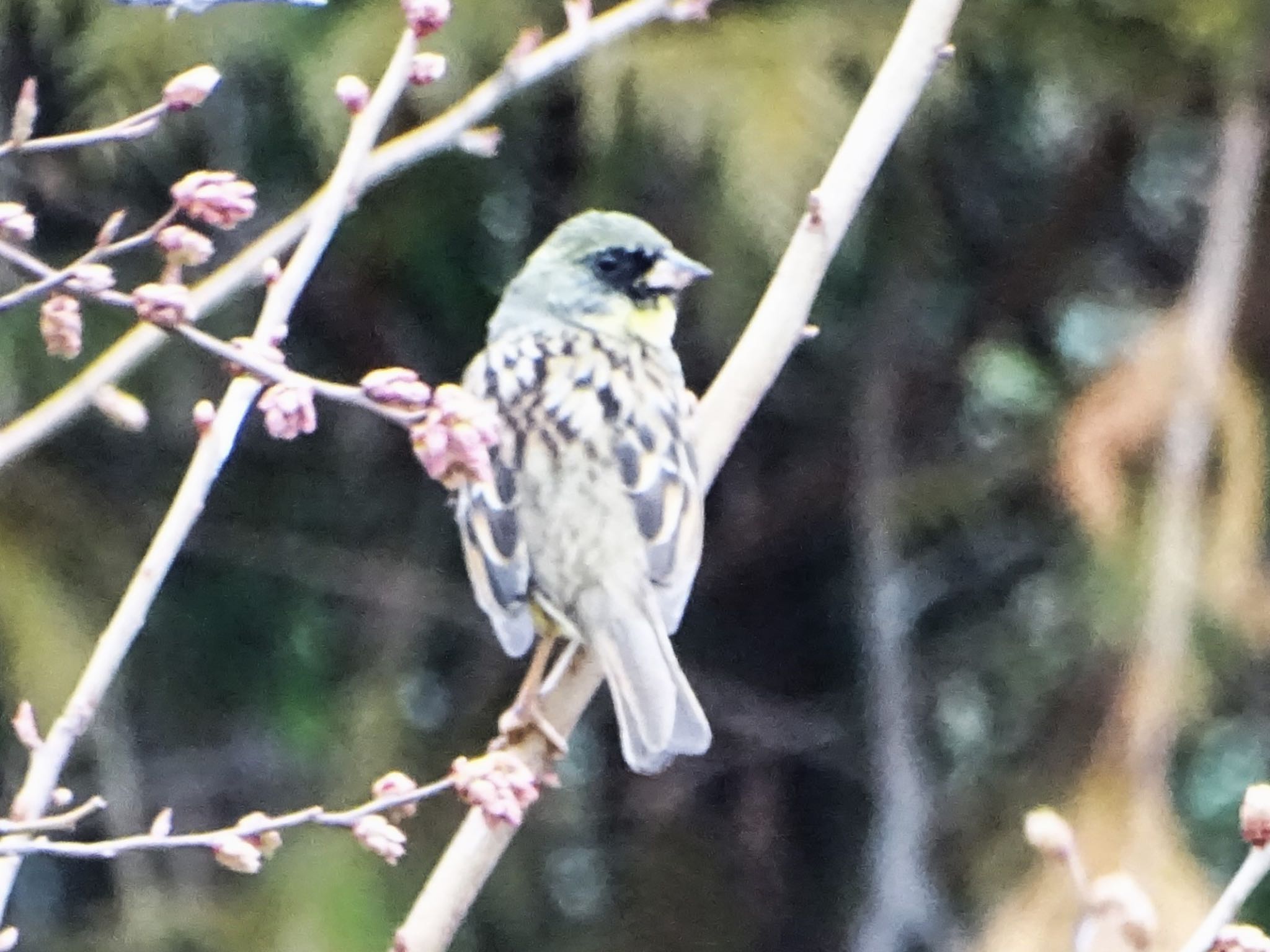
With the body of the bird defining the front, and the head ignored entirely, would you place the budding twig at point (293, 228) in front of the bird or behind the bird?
behind

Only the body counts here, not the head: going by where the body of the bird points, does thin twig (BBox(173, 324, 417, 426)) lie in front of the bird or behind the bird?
behind

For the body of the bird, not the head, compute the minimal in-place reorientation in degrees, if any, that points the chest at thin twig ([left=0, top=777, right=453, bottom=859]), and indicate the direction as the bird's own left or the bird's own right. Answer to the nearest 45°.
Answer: approximately 90° to the bird's own left

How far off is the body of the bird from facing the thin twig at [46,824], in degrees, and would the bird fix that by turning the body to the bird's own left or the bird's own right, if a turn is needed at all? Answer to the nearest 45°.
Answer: approximately 90° to the bird's own left

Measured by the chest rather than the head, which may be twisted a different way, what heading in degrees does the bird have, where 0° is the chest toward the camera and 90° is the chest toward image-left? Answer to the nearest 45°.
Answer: approximately 180°
